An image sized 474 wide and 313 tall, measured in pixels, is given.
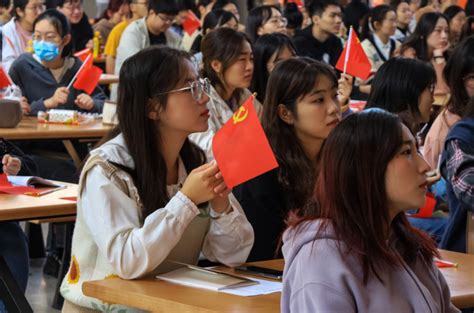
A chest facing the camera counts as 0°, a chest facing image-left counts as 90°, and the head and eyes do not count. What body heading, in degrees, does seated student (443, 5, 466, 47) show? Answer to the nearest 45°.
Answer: approximately 315°

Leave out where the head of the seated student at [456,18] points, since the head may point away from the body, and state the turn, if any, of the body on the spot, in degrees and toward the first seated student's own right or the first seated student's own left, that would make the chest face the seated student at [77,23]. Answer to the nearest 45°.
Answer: approximately 90° to the first seated student's own right

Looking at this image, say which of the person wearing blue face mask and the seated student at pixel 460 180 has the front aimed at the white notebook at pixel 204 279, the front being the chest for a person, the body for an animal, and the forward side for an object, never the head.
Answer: the person wearing blue face mask

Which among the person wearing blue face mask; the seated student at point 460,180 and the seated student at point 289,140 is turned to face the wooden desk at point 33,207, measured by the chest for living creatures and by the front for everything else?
the person wearing blue face mask

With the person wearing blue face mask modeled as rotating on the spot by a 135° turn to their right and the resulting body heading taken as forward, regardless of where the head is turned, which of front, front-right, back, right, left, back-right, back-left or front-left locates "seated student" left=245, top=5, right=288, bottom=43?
right
